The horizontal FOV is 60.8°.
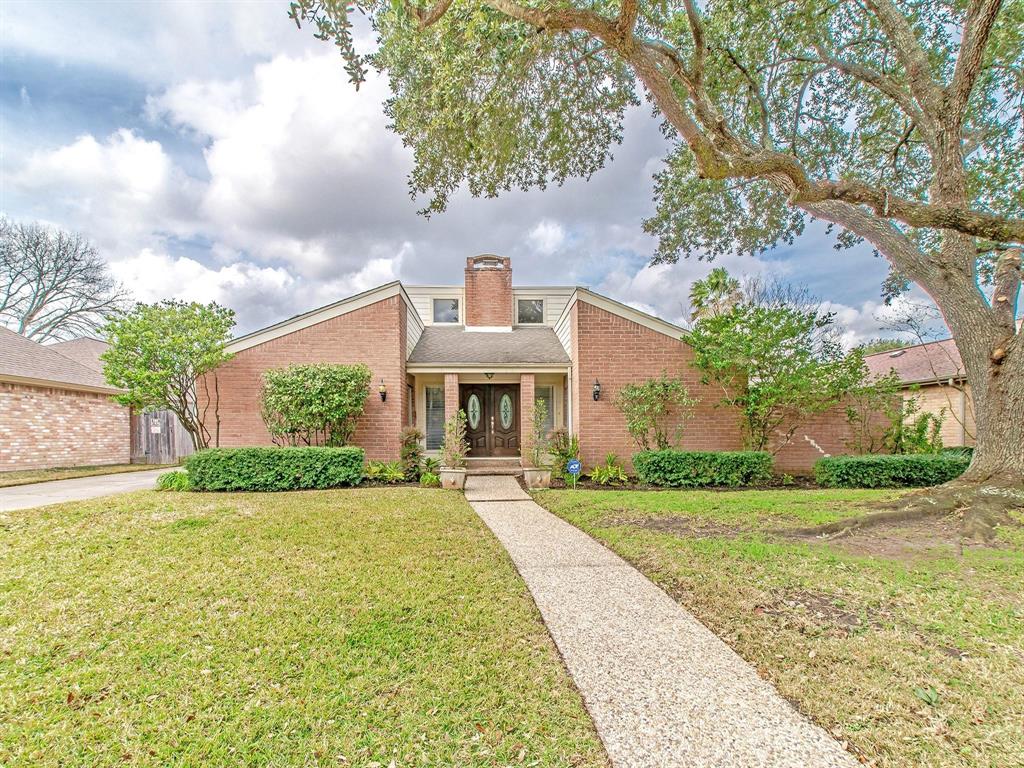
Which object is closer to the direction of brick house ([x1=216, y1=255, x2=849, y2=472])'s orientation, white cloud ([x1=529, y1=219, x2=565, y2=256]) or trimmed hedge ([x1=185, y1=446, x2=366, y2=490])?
the trimmed hedge

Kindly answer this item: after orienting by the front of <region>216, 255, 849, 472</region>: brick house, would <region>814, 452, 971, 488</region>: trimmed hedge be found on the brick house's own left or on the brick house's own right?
on the brick house's own left

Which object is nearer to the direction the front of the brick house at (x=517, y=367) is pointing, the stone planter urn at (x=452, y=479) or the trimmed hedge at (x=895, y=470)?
the stone planter urn

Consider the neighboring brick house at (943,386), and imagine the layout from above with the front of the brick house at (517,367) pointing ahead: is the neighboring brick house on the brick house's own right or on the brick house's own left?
on the brick house's own left

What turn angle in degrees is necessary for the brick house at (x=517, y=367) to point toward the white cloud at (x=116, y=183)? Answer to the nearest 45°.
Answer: approximately 90° to its right

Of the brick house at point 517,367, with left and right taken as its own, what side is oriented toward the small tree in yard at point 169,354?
right

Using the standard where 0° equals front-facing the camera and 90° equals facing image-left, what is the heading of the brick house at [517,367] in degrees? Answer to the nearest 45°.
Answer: approximately 0°

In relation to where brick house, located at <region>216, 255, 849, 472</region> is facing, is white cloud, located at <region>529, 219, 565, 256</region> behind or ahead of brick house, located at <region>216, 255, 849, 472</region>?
behind
